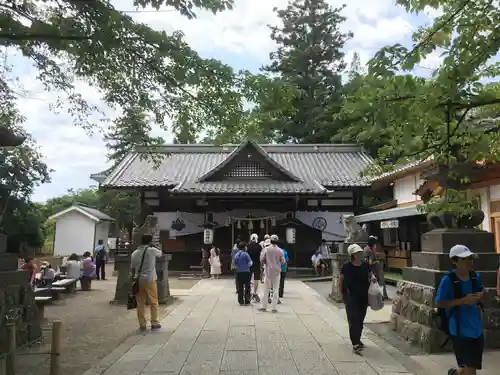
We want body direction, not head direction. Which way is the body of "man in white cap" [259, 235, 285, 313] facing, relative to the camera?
away from the camera

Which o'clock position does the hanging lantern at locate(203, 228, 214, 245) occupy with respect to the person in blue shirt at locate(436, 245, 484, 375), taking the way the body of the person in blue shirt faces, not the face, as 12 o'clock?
The hanging lantern is roughly at 6 o'clock from the person in blue shirt.

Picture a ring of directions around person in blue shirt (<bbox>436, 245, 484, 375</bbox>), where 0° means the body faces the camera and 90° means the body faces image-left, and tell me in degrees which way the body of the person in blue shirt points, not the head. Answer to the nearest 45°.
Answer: approximately 315°

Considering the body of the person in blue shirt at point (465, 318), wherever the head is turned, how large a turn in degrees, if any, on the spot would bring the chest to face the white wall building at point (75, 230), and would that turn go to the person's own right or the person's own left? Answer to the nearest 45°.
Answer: approximately 180°

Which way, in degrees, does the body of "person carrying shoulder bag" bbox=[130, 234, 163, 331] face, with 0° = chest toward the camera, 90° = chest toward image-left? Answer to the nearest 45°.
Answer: approximately 225°

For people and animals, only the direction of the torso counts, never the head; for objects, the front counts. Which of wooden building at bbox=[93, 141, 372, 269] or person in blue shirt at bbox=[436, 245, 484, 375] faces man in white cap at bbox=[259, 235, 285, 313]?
the wooden building
